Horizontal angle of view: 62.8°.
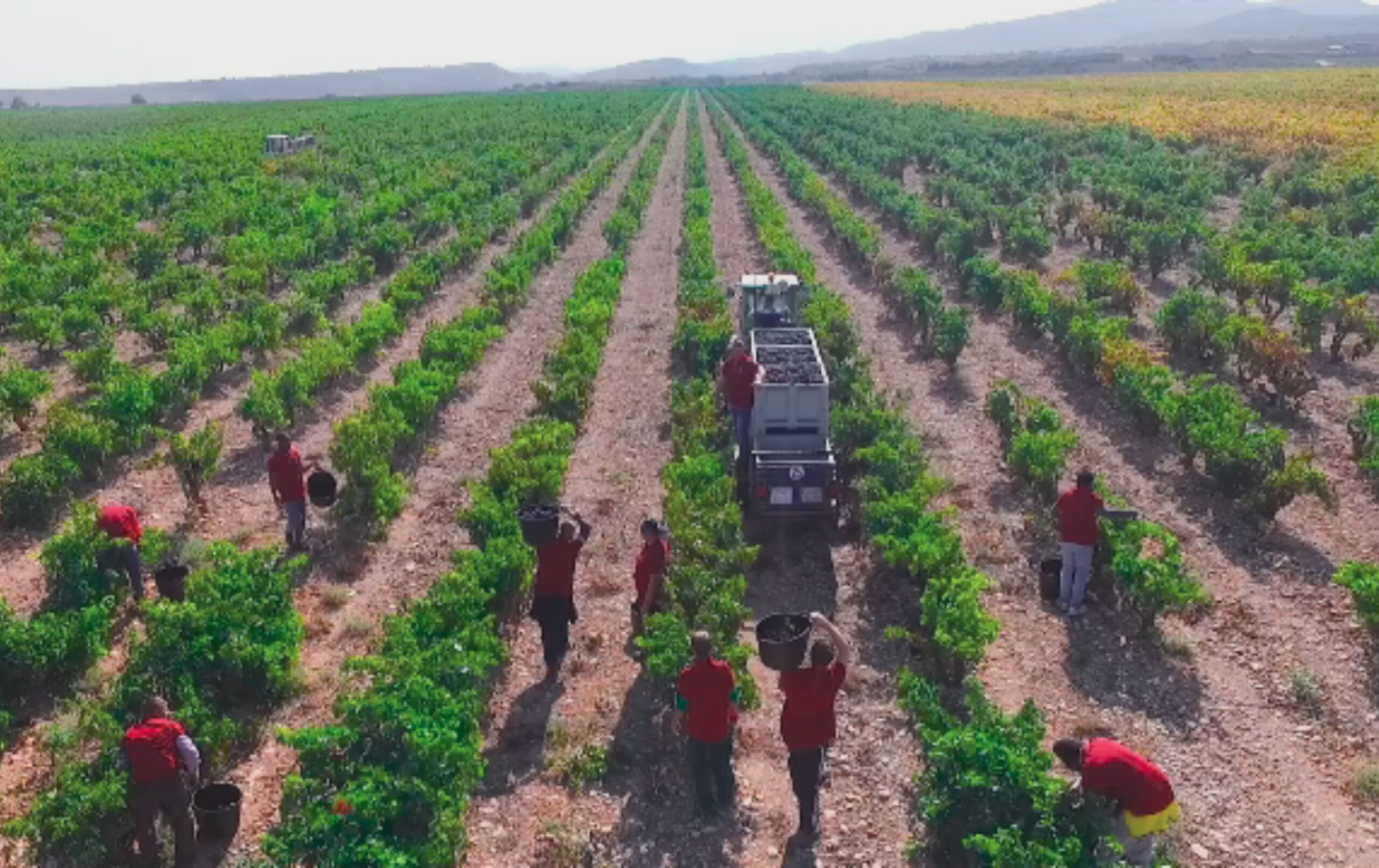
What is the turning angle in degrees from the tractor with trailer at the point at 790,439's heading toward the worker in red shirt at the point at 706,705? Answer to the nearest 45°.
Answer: approximately 180°

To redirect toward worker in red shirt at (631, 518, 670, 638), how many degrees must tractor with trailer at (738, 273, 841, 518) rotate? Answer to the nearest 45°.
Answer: approximately 180°

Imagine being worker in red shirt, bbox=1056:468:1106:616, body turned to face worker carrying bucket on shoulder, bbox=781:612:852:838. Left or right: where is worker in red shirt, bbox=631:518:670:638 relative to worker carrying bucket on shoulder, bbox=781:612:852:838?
right

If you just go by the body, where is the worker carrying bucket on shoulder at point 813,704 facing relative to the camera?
away from the camera

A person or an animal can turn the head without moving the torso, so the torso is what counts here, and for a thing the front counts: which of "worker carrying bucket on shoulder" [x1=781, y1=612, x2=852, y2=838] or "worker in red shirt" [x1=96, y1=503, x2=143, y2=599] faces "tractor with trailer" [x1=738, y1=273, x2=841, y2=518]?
the worker carrying bucket on shoulder

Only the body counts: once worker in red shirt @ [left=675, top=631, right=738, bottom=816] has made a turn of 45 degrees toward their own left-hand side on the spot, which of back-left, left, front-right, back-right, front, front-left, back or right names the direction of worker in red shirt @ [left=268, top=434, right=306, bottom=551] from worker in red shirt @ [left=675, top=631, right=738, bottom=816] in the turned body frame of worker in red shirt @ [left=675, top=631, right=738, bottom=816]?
front

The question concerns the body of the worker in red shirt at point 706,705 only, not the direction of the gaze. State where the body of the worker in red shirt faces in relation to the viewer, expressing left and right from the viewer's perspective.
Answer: facing away from the viewer

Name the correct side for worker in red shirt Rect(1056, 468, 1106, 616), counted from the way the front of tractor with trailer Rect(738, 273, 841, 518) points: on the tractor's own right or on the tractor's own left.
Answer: on the tractor's own right

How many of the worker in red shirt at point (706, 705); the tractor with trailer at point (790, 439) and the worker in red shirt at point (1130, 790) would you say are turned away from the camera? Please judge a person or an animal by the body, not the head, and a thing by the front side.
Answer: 2

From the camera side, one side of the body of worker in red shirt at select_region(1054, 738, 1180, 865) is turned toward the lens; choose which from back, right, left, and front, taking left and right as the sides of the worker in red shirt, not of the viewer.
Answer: left

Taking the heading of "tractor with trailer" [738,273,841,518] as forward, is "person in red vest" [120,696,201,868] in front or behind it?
behind

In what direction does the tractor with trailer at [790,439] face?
away from the camera

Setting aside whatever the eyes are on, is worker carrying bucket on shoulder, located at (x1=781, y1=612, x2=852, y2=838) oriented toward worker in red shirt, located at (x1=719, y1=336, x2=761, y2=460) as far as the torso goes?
yes

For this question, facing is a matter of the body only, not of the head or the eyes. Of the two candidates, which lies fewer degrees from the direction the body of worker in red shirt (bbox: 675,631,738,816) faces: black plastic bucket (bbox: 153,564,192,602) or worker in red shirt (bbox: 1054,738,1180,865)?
the black plastic bucket
